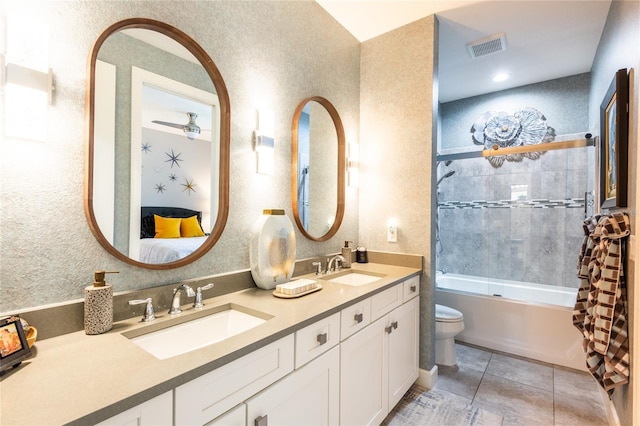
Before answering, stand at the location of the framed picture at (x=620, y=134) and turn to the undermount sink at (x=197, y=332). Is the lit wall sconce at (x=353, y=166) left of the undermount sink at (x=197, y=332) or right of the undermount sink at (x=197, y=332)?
right

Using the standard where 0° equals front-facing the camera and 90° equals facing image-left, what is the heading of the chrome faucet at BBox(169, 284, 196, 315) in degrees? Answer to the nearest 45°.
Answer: approximately 315°

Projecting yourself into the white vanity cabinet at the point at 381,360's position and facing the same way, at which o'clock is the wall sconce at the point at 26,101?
The wall sconce is roughly at 3 o'clock from the white vanity cabinet.

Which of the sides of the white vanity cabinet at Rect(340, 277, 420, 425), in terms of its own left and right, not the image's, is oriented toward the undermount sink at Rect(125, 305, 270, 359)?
right

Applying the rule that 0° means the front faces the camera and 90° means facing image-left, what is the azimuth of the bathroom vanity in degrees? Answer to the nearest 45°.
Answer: approximately 315°

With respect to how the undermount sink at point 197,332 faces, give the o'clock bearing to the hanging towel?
The hanging towel is roughly at 11 o'clock from the undermount sink.

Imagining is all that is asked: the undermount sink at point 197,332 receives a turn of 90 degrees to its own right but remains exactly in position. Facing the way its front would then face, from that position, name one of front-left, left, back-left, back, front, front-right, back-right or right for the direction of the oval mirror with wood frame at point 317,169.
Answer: back

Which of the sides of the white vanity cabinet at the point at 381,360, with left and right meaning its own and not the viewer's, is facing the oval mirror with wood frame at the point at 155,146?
right

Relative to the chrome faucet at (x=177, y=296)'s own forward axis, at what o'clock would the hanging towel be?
The hanging towel is roughly at 11 o'clock from the chrome faucet.

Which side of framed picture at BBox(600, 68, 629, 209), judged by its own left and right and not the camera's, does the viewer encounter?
left
